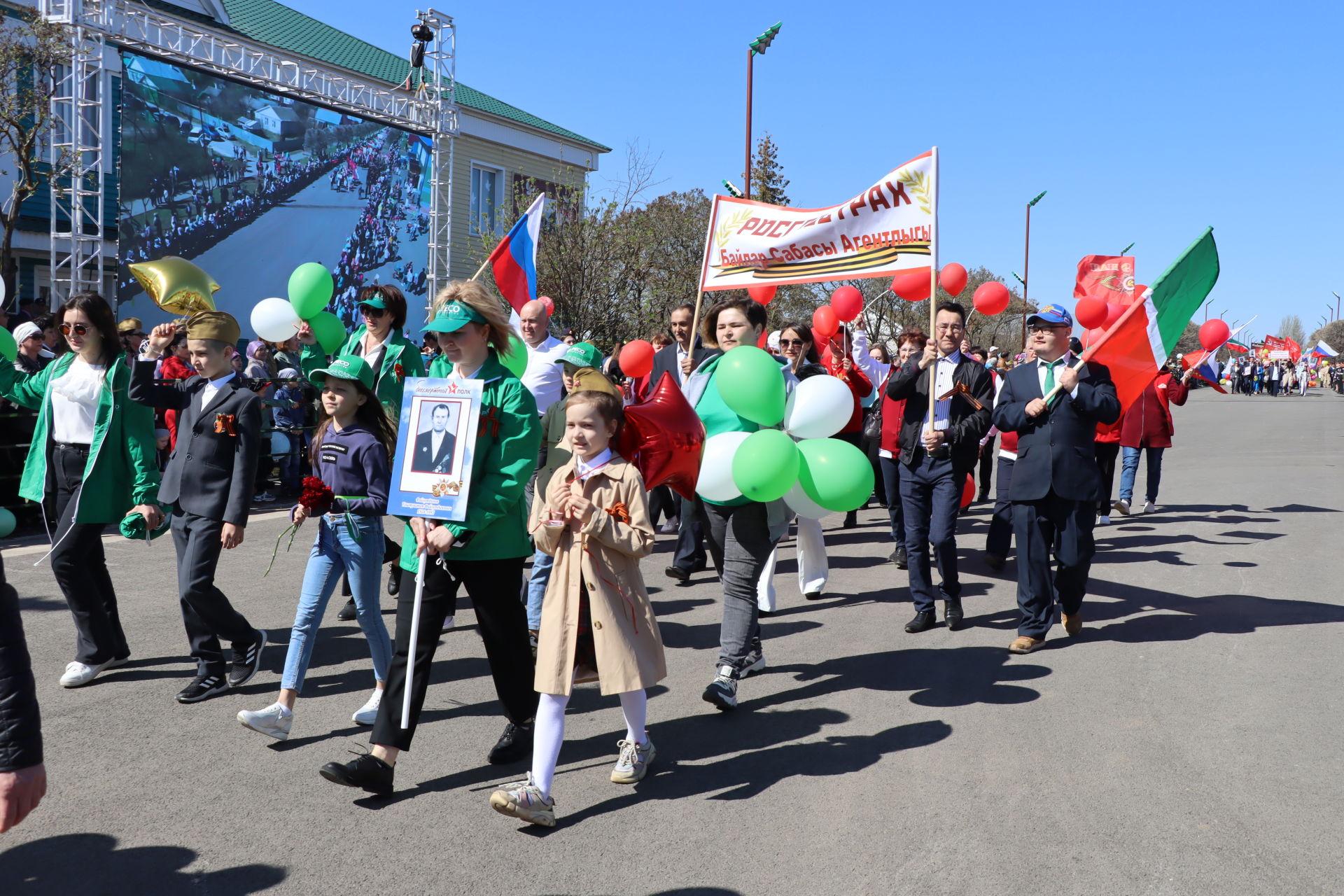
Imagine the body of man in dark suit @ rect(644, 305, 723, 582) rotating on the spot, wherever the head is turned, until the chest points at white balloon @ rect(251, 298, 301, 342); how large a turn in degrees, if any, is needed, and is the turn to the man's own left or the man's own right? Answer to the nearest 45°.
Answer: approximately 45° to the man's own right

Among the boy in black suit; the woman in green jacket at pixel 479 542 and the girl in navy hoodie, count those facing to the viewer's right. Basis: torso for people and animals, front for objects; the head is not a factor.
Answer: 0

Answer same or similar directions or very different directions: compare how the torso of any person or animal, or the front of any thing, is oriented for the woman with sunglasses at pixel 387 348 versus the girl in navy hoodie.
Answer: same or similar directions

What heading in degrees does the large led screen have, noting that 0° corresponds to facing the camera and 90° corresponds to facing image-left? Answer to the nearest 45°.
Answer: approximately 315°

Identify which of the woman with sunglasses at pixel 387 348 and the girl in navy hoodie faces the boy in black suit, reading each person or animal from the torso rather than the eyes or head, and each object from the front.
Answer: the woman with sunglasses

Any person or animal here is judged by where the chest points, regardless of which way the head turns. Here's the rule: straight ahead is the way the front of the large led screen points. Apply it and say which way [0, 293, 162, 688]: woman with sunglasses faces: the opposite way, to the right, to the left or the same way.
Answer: to the right

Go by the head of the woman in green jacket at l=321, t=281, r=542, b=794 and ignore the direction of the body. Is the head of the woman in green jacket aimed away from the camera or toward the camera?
toward the camera

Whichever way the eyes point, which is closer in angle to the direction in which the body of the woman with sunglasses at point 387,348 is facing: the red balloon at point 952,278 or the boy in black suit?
the boy in black suit

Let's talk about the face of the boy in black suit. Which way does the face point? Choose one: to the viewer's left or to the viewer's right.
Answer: to the viewer's left

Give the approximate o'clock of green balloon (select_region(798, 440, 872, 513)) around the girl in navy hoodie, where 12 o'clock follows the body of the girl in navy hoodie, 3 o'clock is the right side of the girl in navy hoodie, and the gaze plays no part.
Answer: The green balloon is roughly at 8 o'clock from the girl in navy hoodie.

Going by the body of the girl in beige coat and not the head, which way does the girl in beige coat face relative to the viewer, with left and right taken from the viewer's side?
facing the viewer and to the left of the viewer

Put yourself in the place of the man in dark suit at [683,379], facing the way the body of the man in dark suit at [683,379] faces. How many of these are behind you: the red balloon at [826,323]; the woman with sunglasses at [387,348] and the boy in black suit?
1

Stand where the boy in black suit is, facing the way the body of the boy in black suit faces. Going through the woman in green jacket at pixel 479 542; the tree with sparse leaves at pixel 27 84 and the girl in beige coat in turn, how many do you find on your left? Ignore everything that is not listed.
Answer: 2
